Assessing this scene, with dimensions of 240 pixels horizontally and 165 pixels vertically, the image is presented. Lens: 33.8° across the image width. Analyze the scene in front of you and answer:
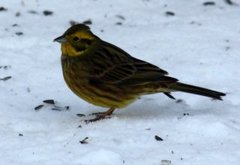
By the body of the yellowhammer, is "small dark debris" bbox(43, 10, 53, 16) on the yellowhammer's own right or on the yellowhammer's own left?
on the yellowhammer's own right

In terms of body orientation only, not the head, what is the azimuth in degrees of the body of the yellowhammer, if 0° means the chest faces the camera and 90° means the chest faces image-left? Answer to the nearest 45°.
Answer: approximately 90°

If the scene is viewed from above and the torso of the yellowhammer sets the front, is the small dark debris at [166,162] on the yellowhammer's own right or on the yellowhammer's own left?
on the yellowhammer's own left
